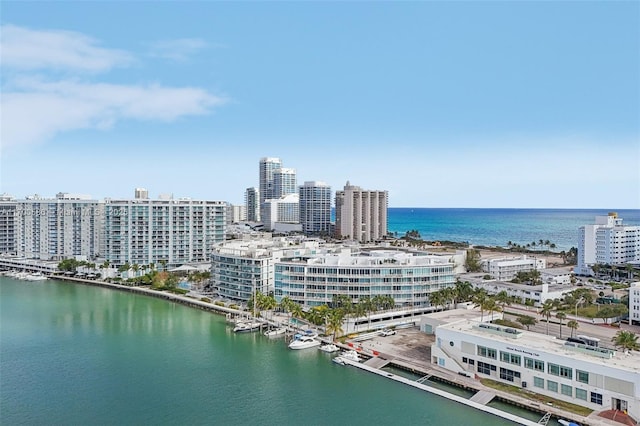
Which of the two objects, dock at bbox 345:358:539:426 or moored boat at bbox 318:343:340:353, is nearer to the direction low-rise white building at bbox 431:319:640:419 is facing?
the dock

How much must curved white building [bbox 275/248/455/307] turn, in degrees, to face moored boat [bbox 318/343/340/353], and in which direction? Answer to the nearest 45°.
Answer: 0° — it already faces it

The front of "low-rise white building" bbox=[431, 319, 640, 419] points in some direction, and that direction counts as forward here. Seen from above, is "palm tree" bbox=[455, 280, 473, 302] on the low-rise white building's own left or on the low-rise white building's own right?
on the low-rise white building's own right

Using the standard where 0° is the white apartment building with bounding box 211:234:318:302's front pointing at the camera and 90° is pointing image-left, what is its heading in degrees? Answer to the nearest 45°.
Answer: approximately 45°

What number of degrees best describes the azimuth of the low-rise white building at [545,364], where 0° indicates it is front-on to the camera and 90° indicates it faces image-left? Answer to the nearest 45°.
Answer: approximately 45°

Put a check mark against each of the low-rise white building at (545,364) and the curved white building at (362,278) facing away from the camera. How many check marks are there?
0

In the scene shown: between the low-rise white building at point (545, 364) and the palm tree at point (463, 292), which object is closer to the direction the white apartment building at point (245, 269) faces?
the low-rise white building

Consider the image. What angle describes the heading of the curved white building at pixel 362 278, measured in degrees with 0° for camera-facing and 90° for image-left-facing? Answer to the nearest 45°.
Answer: approximately 0°

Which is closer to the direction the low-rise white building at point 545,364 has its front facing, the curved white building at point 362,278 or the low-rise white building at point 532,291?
the curved white building

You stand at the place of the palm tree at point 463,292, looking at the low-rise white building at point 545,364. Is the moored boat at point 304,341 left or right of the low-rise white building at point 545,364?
right

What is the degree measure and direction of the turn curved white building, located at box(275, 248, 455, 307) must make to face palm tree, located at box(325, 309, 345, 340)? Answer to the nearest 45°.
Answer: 0° — it already faces it

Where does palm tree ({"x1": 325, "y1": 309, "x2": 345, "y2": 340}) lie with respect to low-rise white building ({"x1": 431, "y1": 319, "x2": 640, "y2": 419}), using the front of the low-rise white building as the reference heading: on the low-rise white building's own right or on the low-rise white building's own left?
on the low-rise white building's own right

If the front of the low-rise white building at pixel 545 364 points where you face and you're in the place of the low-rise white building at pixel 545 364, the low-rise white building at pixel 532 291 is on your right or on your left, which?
on your right

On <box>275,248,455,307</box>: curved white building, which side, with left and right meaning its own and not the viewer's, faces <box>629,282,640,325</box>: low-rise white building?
left
